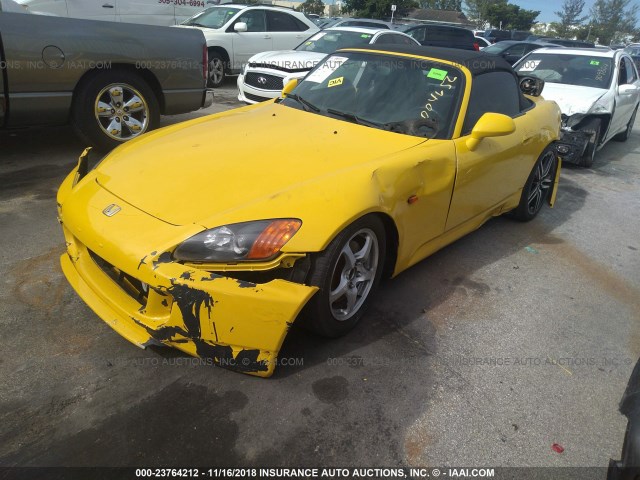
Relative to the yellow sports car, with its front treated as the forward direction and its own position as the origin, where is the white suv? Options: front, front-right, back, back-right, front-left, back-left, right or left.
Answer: back-right

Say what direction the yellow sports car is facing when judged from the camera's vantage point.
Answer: facing the viewer and to the left of the viewer

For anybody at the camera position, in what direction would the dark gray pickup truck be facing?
facing to the left of the viewer

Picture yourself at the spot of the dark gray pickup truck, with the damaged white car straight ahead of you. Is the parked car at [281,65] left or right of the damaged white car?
left

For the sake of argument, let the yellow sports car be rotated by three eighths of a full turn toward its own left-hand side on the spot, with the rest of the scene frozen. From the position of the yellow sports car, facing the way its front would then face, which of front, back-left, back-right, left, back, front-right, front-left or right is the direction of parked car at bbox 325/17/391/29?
left

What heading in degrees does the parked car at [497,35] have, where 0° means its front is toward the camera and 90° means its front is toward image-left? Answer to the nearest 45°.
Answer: approximately 45°

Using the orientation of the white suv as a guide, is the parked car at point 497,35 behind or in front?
behind

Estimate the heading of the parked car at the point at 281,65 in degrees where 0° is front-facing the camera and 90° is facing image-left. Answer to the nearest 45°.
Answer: approximately 45°

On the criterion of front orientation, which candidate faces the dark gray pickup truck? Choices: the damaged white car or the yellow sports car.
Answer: the damaged white car
